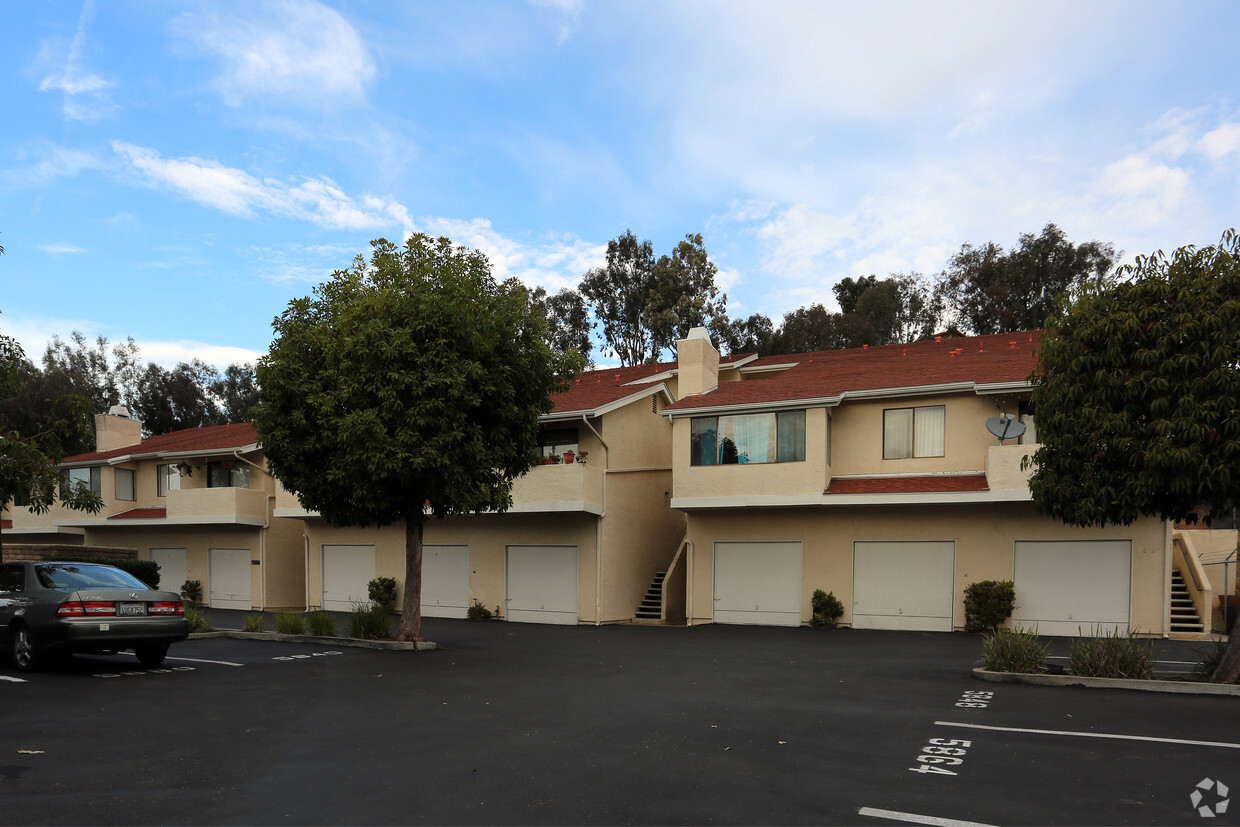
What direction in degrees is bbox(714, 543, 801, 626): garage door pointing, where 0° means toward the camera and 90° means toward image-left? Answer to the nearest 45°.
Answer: approximately 0°

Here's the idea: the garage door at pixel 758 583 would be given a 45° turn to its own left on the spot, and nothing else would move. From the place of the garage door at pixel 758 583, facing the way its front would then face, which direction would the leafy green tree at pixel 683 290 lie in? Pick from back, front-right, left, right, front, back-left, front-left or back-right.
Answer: back-left

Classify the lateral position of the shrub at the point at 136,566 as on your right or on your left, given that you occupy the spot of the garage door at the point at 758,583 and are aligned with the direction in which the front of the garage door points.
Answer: on your right

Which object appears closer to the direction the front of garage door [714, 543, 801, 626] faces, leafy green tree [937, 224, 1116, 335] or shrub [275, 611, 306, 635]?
the shrub
